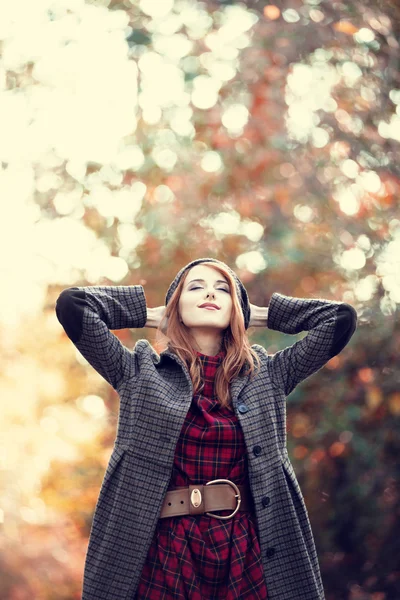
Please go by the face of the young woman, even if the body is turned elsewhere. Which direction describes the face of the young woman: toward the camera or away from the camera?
toward the camera

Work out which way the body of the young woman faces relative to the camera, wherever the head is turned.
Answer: toward the camera
